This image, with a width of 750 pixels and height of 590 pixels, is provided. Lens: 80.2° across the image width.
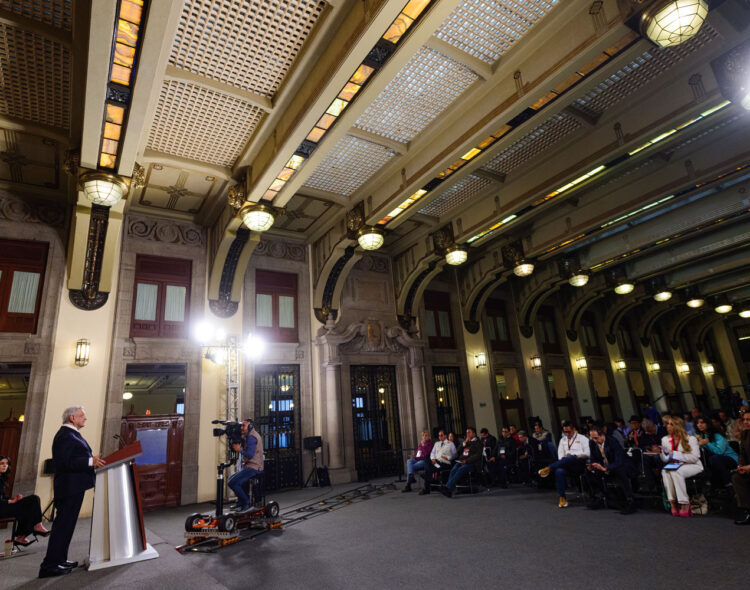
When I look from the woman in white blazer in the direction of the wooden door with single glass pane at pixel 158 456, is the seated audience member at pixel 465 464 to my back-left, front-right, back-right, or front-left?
front-right

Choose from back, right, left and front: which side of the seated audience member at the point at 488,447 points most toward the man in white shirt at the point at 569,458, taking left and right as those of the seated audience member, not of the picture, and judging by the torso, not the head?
left

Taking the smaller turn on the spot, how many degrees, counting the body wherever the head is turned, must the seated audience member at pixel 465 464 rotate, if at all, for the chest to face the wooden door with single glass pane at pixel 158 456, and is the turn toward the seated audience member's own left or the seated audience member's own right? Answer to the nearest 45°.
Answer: approximately 45° to the seated audience member's own right

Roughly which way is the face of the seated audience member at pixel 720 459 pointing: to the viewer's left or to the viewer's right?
to the viewer's left

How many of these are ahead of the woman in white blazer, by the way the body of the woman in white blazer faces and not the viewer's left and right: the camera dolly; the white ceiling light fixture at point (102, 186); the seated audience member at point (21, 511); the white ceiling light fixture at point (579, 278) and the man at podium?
4

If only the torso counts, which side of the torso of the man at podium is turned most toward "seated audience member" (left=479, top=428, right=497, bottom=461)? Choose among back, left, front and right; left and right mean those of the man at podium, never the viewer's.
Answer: front

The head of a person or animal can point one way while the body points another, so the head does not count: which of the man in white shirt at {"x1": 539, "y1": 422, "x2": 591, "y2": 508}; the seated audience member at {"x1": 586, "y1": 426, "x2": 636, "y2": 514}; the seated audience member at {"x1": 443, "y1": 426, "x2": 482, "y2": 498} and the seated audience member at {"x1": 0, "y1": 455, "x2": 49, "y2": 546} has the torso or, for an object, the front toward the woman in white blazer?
the seated audience member at {"x1": 0, "y1": 455, "x2": 49, "y2": 546}

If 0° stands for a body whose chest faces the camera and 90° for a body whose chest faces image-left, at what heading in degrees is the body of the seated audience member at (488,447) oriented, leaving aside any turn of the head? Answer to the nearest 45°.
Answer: approximately 45°

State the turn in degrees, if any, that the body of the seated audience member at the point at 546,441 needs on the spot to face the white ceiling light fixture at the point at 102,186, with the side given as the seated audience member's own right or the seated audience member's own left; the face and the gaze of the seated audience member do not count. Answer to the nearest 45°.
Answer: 0° — they already face it

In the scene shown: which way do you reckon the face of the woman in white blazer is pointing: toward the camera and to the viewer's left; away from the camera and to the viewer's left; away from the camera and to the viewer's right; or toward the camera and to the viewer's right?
toward the camera and to the viewer's left

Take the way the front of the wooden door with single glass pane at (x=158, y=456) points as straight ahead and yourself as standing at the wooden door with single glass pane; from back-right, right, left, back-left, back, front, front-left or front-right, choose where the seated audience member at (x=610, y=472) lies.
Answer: front-left

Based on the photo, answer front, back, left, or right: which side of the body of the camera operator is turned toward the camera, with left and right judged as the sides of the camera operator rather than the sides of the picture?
left

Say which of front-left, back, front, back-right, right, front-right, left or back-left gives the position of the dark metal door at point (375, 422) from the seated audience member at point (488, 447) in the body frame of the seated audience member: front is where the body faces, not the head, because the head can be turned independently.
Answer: right

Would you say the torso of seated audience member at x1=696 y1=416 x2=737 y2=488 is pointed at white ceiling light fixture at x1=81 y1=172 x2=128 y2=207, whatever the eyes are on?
yes

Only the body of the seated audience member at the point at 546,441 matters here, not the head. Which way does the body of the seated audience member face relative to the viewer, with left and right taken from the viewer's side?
facing the viewer and to the left of the viewer

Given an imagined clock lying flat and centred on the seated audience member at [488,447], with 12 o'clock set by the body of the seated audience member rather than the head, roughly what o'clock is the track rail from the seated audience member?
The track rail is roughly at 12 o'clock from the seated audience member.

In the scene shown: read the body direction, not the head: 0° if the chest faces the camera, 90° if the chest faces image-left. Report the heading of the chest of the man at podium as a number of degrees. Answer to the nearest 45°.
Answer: approximately 270°

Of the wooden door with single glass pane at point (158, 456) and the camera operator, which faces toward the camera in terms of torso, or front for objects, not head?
the wooden door with single glass pane

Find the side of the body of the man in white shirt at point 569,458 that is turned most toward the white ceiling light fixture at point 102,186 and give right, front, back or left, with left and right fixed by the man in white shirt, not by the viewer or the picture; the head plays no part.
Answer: front

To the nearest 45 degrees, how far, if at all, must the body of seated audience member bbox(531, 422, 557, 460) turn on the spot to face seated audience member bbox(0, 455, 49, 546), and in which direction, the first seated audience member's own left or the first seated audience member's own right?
0° — they already face them

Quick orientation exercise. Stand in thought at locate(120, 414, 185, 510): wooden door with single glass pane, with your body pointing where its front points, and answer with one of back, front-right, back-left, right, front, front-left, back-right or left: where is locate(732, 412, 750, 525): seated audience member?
front-left

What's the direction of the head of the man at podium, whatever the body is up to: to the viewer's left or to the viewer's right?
to the viewer's right
